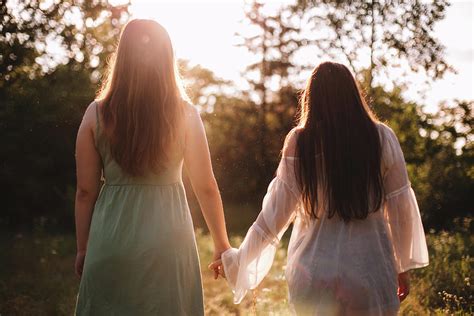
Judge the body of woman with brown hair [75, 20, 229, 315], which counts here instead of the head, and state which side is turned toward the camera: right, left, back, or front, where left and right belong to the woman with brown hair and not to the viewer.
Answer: back

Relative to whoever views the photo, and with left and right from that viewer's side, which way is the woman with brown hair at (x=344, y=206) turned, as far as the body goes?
facing away from the viewer

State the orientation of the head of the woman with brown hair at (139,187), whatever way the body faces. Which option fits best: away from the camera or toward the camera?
away from the camera

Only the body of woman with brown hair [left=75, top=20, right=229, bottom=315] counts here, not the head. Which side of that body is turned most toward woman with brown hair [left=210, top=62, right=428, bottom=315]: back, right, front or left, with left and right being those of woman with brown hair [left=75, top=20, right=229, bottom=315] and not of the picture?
right

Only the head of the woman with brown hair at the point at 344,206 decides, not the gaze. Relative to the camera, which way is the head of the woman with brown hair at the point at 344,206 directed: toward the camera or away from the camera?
away from the camera

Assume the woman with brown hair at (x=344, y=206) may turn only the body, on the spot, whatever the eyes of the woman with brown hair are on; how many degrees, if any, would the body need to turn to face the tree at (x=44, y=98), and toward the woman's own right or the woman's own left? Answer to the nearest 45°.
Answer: approximately 45° to the woman's own left

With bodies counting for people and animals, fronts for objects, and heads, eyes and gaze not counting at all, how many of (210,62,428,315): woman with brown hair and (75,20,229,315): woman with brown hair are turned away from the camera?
2

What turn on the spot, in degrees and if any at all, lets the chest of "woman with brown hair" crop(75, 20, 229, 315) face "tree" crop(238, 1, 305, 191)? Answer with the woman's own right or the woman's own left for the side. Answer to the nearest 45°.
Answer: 0° — they already face it

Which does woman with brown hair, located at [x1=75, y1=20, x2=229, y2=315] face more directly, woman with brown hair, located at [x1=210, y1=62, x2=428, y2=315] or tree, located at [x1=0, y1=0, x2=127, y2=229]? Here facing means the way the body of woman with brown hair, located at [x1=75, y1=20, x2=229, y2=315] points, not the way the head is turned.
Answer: the tree

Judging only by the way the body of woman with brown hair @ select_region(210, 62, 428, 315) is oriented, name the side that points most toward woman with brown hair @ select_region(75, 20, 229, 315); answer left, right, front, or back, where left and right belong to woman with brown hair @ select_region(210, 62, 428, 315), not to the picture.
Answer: left
